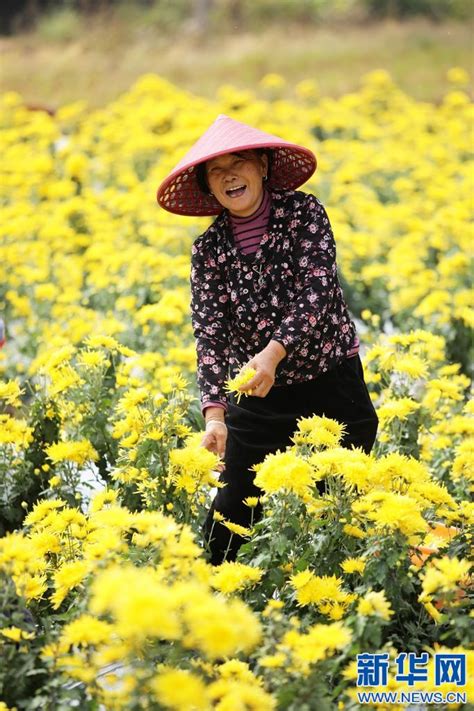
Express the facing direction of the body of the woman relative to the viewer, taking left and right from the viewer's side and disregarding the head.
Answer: facing the viewer and to the left of the viewer
